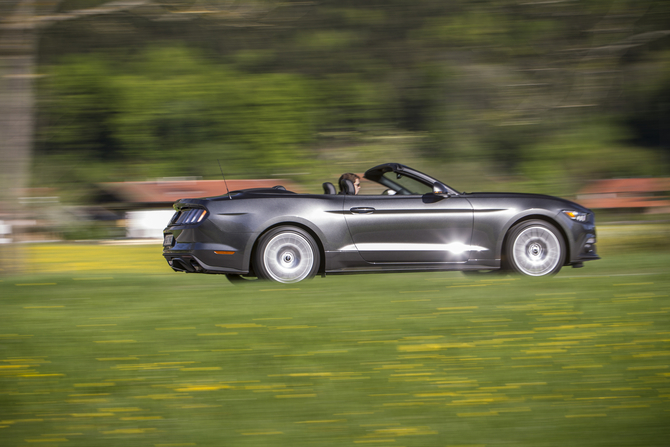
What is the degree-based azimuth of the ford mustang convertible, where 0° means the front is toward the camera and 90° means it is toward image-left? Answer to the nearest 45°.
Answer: approximately 270°
